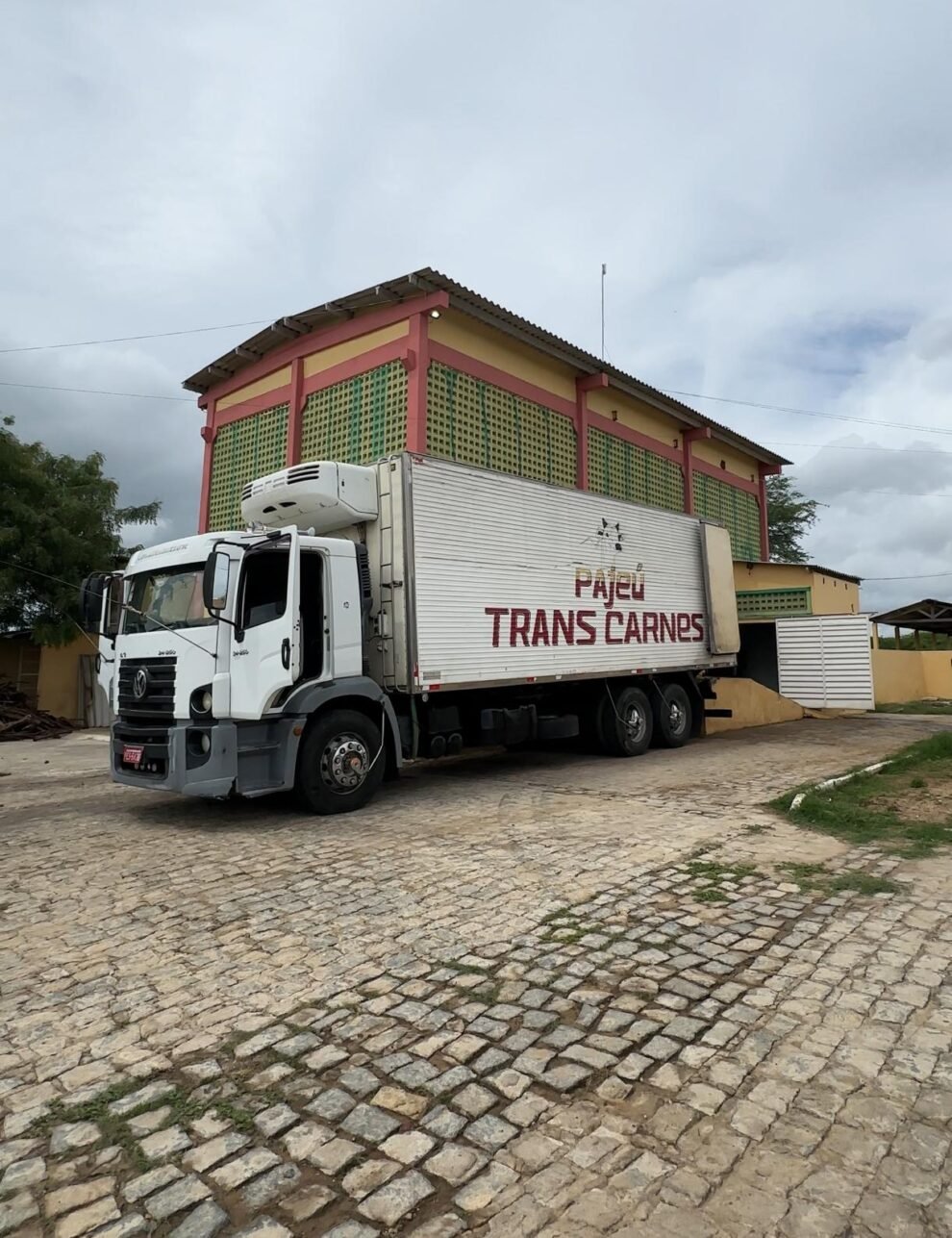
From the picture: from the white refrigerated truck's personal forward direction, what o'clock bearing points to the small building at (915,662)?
The small building is roughly at 6 o'clock from the white refrigerated truck.

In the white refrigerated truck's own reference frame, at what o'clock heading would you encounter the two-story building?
The two-story building is roughly at 5 o'clock from the white refrigerated truck.

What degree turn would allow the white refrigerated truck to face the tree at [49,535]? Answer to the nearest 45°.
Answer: approximately 90° to its right

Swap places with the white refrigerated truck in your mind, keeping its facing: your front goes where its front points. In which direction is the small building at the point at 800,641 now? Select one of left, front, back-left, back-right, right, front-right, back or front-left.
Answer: back

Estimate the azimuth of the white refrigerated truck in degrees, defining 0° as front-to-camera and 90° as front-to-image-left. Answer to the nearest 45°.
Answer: approximately 45°

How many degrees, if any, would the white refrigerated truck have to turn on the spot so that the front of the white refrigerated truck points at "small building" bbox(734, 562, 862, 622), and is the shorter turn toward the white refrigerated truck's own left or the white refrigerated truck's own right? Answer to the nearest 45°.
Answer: approximately 180°
